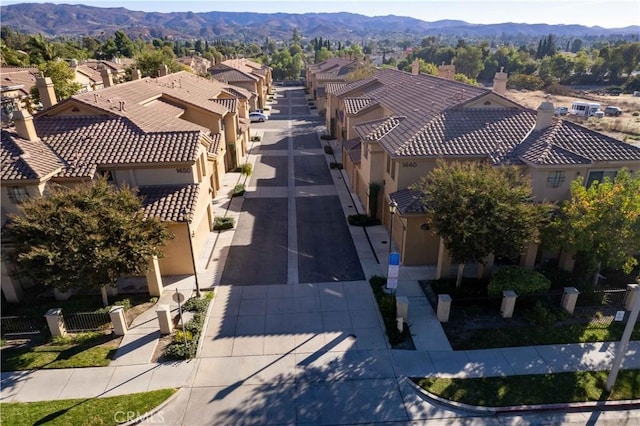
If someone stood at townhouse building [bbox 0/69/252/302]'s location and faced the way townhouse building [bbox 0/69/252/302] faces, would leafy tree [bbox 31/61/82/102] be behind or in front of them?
behind

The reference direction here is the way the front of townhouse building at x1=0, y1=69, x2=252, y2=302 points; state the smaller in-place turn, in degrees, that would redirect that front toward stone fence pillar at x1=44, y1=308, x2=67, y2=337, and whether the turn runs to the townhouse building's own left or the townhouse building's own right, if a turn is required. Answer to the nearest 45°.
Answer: approximately 45° to the townhouse building's own right

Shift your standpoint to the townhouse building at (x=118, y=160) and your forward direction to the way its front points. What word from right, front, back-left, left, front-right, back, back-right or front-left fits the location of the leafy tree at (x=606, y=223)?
front-left

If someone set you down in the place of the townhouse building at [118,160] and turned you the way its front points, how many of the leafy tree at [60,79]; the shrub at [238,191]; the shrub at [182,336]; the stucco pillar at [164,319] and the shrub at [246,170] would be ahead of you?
2

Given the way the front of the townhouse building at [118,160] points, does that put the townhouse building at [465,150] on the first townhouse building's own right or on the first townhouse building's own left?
on the first townhouse building's own left

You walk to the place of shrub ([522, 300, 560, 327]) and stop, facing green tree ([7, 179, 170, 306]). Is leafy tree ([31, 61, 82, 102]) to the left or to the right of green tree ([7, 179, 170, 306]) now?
right

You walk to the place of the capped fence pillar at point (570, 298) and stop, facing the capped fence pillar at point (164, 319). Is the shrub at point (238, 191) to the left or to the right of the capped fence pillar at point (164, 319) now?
right
